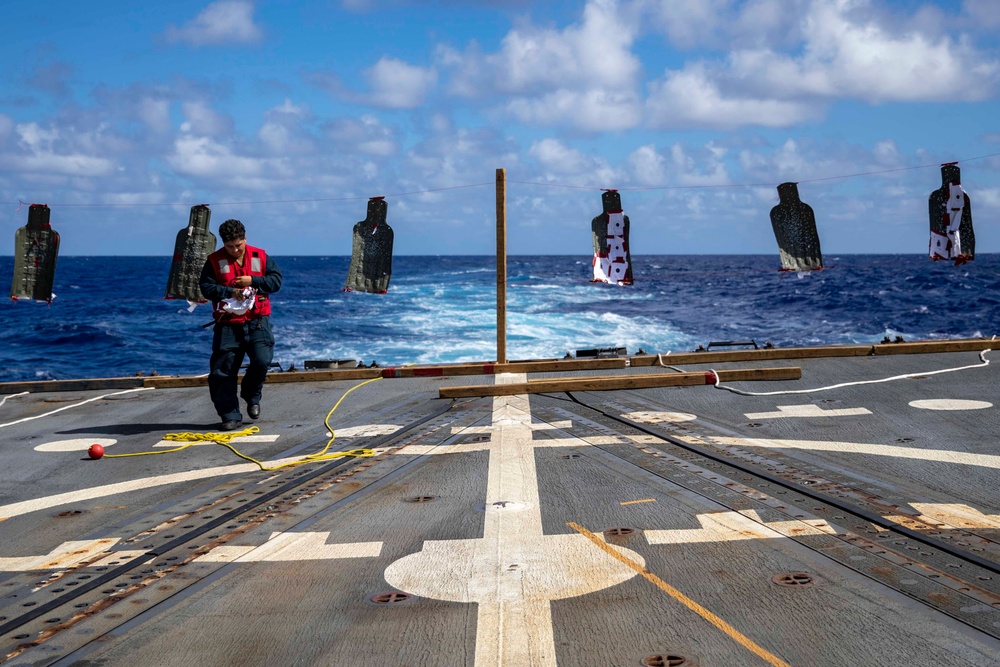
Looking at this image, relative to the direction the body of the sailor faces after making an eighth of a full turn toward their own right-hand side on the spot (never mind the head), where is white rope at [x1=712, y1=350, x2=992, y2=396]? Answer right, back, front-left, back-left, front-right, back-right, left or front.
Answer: back-left

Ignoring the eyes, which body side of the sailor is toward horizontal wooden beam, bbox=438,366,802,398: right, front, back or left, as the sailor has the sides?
left

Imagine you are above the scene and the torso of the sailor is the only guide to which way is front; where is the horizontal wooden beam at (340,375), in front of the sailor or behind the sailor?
behind

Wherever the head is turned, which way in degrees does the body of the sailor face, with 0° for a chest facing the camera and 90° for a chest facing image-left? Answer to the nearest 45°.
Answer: approximately 0°

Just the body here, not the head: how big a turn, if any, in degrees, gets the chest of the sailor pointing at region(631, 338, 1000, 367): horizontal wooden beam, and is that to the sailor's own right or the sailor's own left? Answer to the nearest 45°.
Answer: approximately 90° to the sailor's own left

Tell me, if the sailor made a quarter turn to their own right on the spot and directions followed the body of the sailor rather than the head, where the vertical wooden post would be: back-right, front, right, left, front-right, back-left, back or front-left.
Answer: back-right

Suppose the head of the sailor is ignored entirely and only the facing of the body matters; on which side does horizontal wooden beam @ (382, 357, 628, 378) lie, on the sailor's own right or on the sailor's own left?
on the sailor's own left
